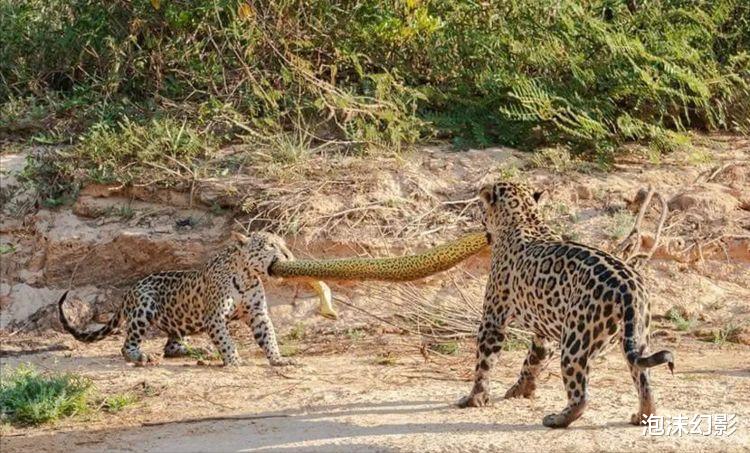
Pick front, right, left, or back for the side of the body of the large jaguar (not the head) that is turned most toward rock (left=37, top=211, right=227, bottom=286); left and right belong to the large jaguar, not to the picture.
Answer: front

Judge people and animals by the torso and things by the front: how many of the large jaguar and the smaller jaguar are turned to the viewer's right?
1

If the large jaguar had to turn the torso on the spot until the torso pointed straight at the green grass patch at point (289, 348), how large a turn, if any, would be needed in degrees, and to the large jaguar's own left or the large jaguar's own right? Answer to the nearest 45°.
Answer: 0° — it already faces it

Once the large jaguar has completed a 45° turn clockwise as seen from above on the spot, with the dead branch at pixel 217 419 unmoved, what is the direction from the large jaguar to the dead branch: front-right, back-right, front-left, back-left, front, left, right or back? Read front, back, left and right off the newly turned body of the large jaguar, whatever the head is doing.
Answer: left

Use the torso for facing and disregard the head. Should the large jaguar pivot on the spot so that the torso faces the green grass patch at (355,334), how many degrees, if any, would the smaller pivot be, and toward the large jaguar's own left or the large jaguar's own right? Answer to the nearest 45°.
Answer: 0° — it already faces it

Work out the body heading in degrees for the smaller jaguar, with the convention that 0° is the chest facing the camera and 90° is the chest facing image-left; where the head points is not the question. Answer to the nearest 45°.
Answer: approximately 270°

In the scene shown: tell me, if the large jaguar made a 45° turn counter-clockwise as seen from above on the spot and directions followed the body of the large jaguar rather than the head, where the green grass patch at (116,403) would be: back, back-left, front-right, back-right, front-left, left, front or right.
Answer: front

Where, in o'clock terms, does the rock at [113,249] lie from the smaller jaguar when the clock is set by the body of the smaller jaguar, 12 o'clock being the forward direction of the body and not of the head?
The rock is roughly at 8 o'clock from the smaller jaguar.

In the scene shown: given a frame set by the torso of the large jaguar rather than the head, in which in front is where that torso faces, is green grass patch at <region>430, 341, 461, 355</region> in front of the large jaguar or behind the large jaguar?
in front

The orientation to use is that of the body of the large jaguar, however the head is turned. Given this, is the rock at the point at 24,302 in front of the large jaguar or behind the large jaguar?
in front

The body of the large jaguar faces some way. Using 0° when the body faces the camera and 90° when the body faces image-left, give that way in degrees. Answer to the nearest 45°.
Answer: approximately 135°

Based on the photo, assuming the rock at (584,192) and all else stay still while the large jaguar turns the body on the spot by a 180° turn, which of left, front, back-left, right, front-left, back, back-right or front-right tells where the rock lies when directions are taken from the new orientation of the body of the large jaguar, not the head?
back-left

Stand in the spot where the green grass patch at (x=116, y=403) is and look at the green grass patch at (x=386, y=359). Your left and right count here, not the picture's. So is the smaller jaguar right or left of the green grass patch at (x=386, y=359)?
left
